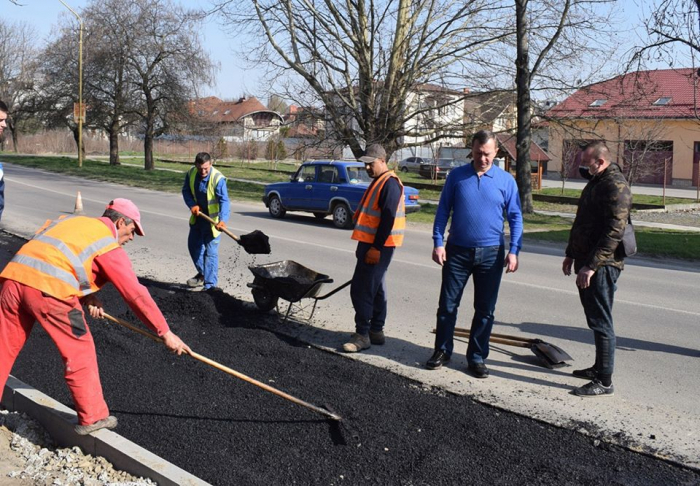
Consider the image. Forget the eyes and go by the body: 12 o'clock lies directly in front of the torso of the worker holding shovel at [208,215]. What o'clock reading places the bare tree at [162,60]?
The bare tree is roughly at 6 o'clock from the worker holding shovel.

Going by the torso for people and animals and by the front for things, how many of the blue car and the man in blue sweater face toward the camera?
1

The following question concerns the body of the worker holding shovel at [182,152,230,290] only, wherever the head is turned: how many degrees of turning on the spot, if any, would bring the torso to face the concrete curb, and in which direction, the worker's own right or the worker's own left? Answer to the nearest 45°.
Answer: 0° — they already face it

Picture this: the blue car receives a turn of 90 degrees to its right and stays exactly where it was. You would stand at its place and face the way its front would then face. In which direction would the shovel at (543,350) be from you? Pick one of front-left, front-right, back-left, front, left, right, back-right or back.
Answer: back-right

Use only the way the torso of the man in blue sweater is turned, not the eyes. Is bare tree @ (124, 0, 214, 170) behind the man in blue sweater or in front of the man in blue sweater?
behind

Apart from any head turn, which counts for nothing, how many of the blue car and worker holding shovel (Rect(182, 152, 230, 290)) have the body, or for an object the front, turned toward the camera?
1

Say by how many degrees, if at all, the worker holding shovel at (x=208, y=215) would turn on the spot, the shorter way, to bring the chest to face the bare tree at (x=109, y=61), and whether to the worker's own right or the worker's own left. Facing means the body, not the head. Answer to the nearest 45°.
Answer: approximately 180°

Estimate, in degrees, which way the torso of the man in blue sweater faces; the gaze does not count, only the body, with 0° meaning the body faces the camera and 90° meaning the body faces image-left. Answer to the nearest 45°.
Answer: approximately 0°

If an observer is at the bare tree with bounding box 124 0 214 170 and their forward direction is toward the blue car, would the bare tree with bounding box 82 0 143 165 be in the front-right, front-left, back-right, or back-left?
back-right

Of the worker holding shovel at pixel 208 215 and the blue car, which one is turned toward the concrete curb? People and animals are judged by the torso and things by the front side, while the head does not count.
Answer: the worker holding shovel

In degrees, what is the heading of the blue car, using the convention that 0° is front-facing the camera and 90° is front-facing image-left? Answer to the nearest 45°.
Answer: approximately 135°
